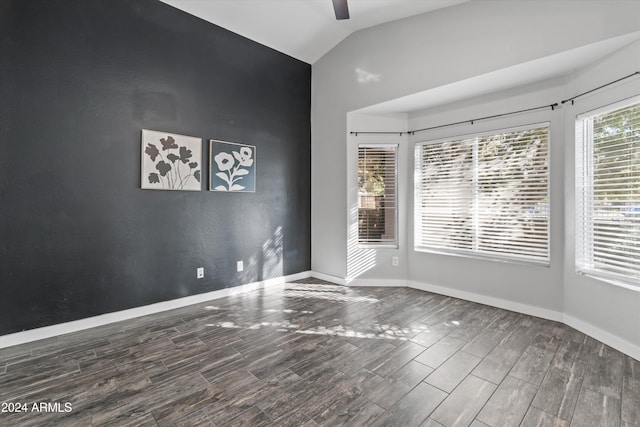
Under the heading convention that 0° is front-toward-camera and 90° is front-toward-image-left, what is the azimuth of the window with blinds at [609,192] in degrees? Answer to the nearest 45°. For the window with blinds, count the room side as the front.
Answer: approximately 45°

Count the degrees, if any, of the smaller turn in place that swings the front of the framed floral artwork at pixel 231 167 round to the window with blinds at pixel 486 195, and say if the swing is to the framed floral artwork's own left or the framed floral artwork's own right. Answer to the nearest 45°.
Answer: approximately 45° to the framed floral artwork's own left

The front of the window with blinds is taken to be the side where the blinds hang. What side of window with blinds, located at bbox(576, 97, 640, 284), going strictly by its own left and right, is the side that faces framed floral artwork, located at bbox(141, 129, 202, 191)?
front

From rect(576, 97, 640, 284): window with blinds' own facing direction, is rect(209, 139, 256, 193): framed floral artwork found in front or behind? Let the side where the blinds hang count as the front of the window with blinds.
in front

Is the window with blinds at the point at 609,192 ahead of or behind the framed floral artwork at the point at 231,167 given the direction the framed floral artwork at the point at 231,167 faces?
ahead

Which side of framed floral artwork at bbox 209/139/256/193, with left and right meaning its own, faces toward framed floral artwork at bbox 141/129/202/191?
right

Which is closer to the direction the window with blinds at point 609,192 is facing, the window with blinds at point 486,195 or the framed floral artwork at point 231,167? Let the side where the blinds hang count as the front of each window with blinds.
the framed floral artwork

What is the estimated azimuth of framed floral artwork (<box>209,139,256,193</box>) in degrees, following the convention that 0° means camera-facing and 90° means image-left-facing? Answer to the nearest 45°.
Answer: approximately 315°

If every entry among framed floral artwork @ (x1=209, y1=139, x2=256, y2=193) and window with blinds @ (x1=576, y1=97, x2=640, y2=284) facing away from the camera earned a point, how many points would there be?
0

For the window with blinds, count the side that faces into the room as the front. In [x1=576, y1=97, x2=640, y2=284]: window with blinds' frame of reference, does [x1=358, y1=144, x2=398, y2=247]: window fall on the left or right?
on its right
